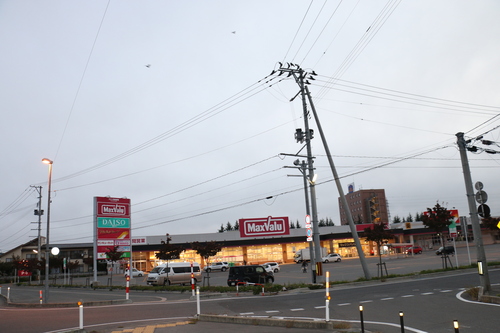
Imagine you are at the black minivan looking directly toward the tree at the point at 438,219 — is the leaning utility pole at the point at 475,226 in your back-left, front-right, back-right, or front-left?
front-right

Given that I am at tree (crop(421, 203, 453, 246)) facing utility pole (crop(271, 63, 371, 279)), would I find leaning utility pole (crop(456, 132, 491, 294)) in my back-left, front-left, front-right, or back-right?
front-left

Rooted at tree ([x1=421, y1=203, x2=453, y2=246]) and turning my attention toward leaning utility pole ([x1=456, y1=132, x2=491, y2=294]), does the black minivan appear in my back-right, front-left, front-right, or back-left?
front-right

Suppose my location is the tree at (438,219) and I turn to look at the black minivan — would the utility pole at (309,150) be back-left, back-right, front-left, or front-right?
front-left

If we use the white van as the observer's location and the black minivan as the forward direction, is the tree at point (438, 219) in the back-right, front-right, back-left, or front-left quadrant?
front-left

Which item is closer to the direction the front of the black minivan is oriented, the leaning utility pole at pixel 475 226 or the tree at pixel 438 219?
the tree

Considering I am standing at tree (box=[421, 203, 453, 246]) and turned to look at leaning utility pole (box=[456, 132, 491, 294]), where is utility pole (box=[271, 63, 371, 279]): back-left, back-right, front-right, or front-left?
front-right
